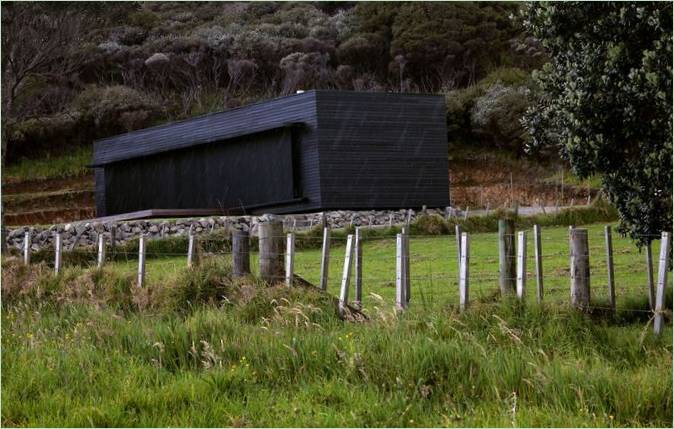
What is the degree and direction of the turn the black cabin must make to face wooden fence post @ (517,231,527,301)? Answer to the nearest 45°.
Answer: approximately 45° to its left

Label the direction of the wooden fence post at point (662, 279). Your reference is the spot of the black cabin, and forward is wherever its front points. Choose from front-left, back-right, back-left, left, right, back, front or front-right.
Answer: front-left

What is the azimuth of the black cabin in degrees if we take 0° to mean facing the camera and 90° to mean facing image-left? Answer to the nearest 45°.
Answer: approximately 45°

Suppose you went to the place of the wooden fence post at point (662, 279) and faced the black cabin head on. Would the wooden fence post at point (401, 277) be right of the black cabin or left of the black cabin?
left

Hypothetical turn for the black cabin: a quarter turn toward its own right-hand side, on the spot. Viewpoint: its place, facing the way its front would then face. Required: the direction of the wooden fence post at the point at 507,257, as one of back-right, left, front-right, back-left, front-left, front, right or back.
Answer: back-left

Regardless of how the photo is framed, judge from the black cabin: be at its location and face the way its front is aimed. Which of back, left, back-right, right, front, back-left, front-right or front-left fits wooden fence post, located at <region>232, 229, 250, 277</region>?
front-left

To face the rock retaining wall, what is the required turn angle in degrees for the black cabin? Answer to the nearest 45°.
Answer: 0° — it already faces it

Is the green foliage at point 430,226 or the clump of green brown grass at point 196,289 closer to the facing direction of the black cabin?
the clump of green brown grass

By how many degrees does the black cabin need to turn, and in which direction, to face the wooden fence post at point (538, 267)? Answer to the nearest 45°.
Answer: approximately 45° to its left
